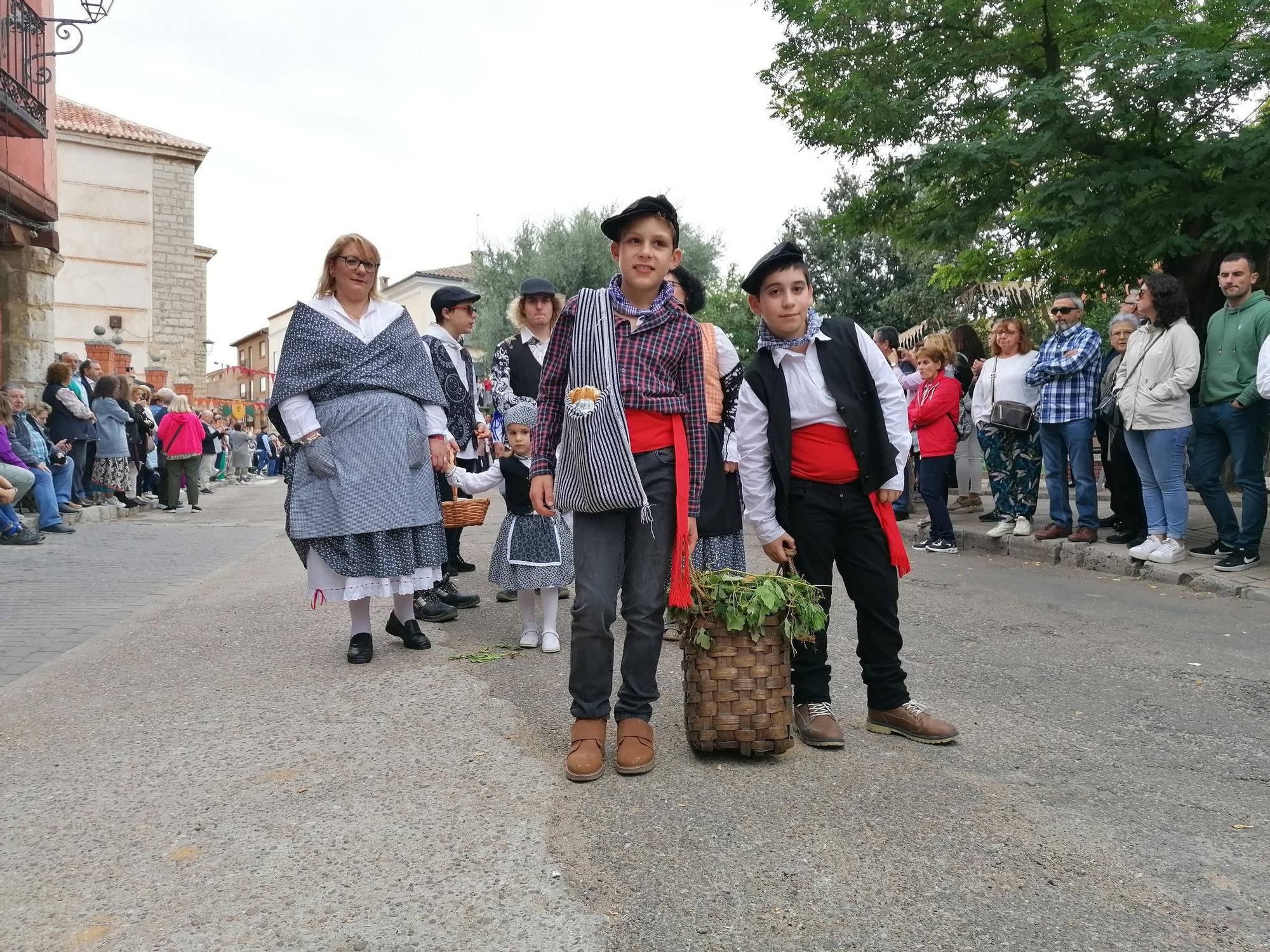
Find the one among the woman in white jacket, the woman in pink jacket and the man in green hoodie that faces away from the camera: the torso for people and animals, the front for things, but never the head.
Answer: the woman in pink jacket

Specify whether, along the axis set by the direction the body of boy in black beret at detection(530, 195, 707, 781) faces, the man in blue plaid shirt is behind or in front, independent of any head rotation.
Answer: behind

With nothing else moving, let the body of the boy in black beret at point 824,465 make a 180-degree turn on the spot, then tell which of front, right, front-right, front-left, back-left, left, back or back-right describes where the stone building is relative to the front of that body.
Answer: front-left

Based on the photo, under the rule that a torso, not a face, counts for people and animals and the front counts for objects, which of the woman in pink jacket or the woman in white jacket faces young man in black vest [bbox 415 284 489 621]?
the woman in white jacket

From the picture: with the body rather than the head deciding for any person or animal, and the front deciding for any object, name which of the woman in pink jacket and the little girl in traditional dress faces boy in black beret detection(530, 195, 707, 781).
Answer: the little girl in traditional dress

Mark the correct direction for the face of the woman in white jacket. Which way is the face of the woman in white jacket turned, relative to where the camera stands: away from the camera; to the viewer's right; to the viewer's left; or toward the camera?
to the viewer's left

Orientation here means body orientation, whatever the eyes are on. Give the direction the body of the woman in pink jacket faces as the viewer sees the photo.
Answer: away from the camera

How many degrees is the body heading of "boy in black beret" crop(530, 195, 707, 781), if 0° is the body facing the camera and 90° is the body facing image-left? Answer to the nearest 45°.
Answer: approximately 0°

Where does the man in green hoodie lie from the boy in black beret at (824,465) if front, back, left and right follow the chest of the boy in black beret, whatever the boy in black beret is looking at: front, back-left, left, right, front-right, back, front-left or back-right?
back-left

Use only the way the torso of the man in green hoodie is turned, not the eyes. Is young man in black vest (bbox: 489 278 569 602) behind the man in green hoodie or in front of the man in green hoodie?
in front

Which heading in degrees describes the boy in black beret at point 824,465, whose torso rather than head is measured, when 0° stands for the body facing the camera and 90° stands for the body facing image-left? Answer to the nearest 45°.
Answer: approximately 0°

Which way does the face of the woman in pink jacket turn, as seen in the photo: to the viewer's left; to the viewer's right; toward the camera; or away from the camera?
away from the camera

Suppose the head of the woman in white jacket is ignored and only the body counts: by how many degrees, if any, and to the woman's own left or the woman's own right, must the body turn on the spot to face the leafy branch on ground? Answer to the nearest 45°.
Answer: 0° — they already face it

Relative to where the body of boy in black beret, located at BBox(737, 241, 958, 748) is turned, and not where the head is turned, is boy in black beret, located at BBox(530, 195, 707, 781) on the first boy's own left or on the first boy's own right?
on the first boy's own right
